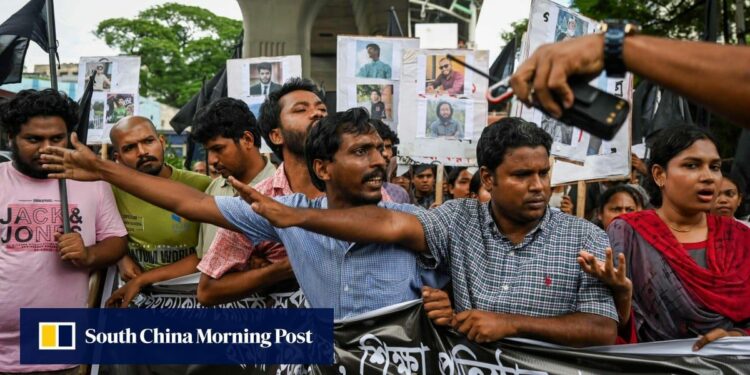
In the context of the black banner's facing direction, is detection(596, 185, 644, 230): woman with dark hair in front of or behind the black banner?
behind

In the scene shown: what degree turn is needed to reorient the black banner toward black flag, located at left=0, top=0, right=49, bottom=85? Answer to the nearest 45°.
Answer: approximately 135° to its right

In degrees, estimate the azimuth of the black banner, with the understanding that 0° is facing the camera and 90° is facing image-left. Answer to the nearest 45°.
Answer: approximately 0°

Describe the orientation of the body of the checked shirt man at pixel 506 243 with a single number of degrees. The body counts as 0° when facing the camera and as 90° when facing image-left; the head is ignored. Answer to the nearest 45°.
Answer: approximately 0°
